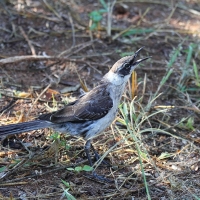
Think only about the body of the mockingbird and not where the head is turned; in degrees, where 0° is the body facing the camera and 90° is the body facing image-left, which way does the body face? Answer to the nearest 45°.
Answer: approximately 270°

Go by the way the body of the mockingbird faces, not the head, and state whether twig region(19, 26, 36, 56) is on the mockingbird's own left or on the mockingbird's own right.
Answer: on the mockingbird's own left
